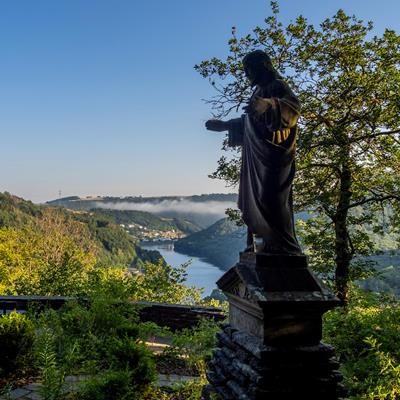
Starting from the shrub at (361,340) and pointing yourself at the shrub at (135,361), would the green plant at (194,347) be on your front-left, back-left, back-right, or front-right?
front-right

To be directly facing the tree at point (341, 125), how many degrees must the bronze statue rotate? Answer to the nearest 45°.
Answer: approximately 135° to its right

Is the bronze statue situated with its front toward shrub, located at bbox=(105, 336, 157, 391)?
no

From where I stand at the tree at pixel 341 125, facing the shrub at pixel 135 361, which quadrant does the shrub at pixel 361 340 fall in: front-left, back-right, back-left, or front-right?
front-left

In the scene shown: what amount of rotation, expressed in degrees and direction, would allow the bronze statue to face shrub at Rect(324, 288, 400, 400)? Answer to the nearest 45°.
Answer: approximately 180°

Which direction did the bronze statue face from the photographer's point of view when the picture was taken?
facing the viewer and to the left of the viewer

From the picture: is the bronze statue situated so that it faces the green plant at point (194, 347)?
no
